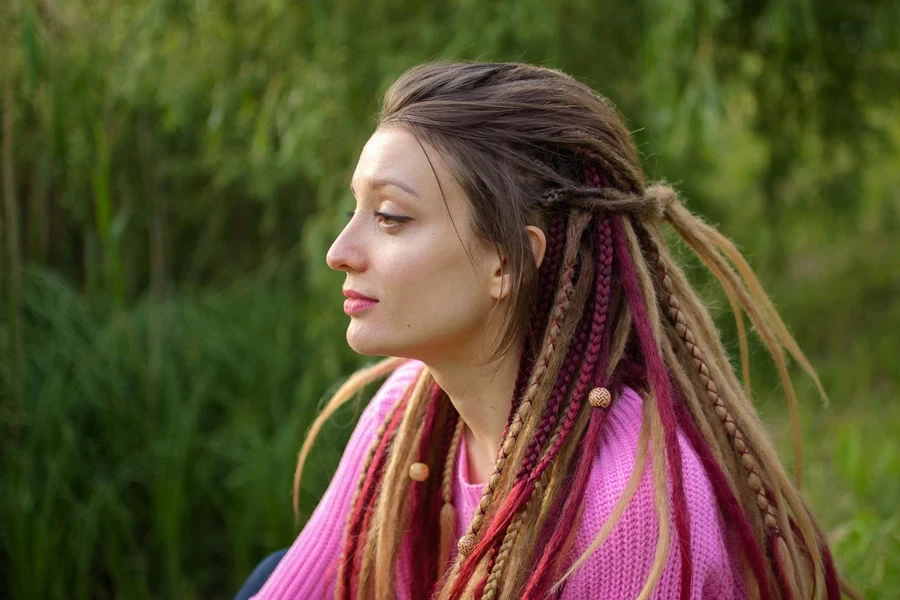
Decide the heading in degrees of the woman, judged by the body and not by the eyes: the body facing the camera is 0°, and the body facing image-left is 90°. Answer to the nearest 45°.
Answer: approximately 45°

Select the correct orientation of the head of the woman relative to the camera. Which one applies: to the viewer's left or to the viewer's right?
to the viewer's left
